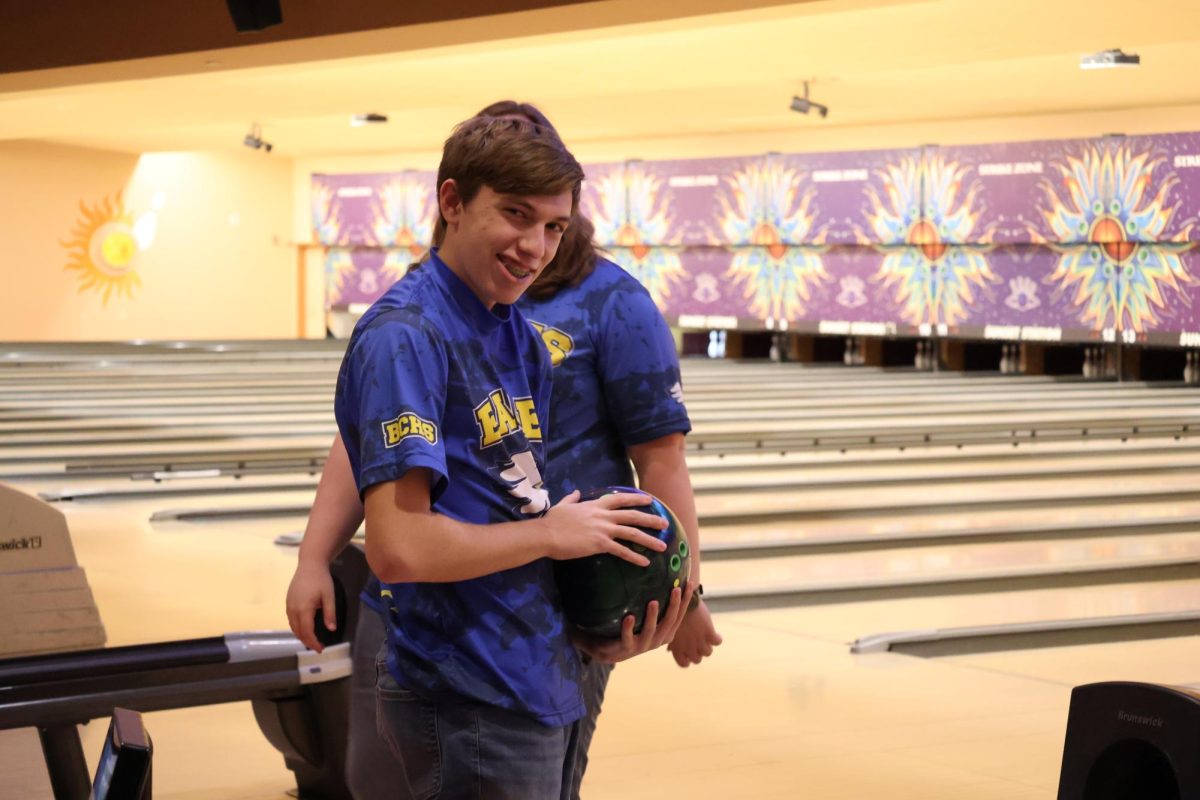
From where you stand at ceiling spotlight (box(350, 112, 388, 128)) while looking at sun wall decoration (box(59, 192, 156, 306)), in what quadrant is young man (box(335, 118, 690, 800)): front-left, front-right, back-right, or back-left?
back-left

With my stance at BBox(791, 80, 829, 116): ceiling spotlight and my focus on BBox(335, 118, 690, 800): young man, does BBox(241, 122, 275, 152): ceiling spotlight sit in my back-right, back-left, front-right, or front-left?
back-right

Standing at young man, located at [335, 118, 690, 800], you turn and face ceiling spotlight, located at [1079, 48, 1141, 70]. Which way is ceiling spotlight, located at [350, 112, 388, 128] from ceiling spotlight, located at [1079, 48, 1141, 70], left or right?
left
